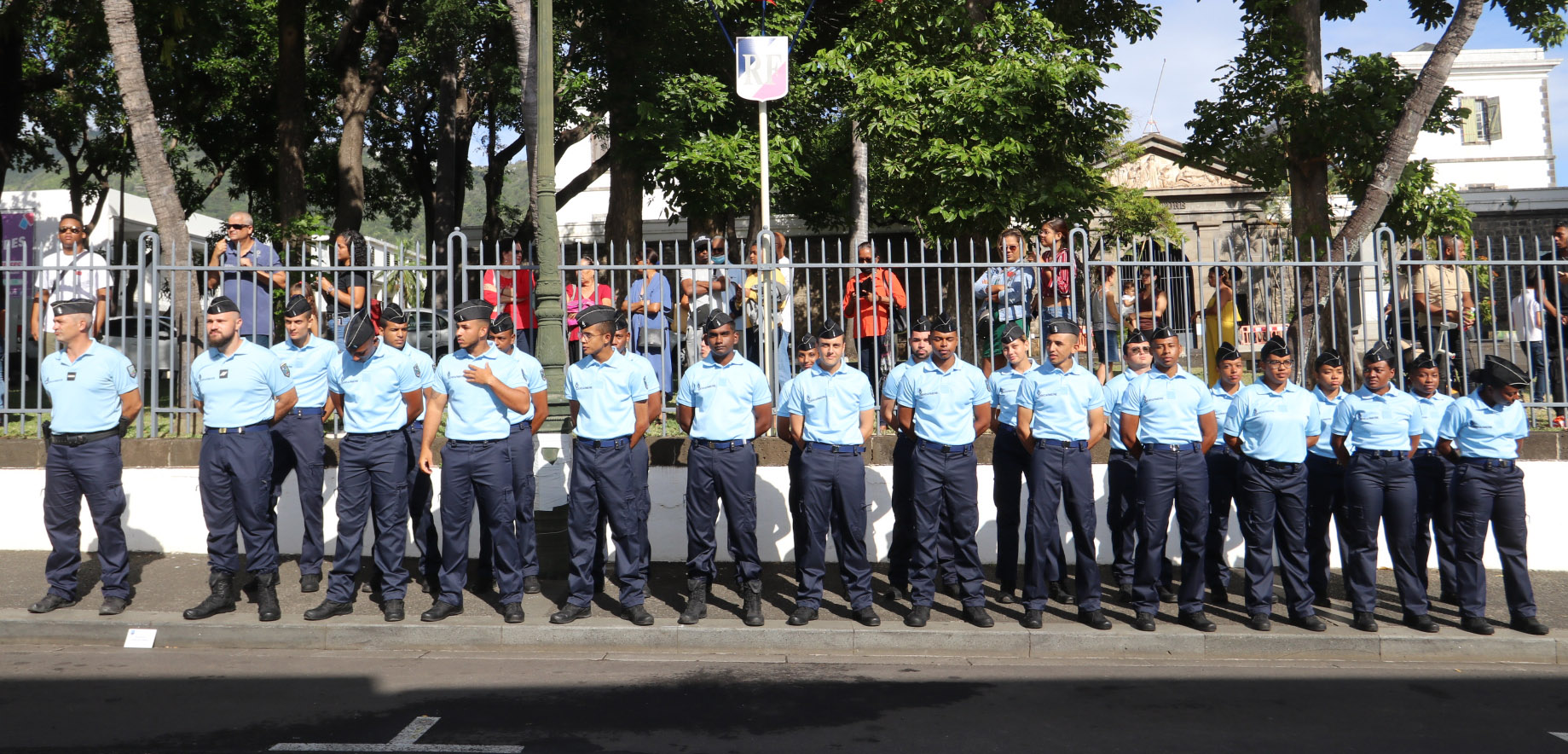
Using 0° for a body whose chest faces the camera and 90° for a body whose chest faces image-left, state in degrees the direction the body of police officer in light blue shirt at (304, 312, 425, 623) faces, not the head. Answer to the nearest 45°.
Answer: approximately 45°

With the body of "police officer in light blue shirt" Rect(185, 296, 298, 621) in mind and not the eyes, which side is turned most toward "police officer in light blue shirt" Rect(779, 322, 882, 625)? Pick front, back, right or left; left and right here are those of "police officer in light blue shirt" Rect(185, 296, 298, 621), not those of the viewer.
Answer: left

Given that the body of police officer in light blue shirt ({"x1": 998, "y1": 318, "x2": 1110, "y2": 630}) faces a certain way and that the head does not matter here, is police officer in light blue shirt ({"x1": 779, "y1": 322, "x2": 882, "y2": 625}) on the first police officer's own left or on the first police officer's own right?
on the first police officer's own right

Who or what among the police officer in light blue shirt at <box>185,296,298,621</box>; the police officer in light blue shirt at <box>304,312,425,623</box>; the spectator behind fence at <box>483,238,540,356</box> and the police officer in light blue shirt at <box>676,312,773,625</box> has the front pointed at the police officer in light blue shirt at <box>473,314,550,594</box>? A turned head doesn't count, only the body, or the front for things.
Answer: the spectator behind fence

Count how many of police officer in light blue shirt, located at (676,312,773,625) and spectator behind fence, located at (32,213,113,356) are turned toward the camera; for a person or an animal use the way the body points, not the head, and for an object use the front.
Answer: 2

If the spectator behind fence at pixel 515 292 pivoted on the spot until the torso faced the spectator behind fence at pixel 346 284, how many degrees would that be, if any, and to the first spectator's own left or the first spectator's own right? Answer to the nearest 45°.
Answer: approximately 90° to the first spectator's own right

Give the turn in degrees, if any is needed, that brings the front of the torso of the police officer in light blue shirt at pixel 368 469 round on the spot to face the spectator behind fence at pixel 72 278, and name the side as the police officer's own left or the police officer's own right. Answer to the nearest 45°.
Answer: approximately 90° to the police officer's own right

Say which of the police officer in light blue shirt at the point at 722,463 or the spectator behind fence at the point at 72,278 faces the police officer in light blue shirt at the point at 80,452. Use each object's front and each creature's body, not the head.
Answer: the spectator behind fence
